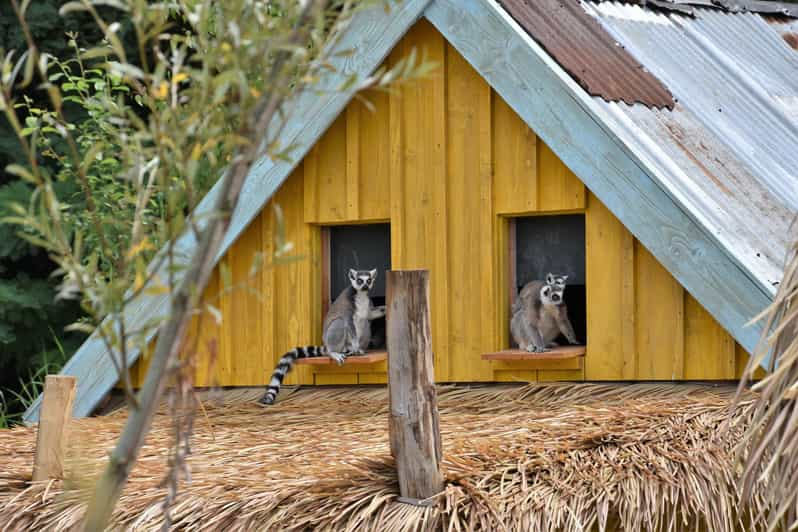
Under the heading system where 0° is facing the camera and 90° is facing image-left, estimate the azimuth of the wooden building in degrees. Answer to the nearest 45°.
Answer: approximately 0°

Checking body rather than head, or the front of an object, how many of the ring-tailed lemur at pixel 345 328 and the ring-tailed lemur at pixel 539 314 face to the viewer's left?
0

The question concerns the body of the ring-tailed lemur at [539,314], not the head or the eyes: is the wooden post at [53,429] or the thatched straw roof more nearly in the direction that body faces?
the thatched straw roof

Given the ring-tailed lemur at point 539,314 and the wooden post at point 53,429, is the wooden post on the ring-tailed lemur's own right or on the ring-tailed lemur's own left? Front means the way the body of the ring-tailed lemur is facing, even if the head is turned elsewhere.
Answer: on the ring-tailed lemur's own right

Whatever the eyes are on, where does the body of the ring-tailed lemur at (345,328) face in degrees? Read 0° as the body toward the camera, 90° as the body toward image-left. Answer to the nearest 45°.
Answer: approximately 315°

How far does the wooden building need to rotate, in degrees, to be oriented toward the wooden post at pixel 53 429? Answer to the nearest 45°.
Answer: approximately 45° to its right

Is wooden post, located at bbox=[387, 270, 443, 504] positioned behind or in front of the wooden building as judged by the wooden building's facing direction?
in front
